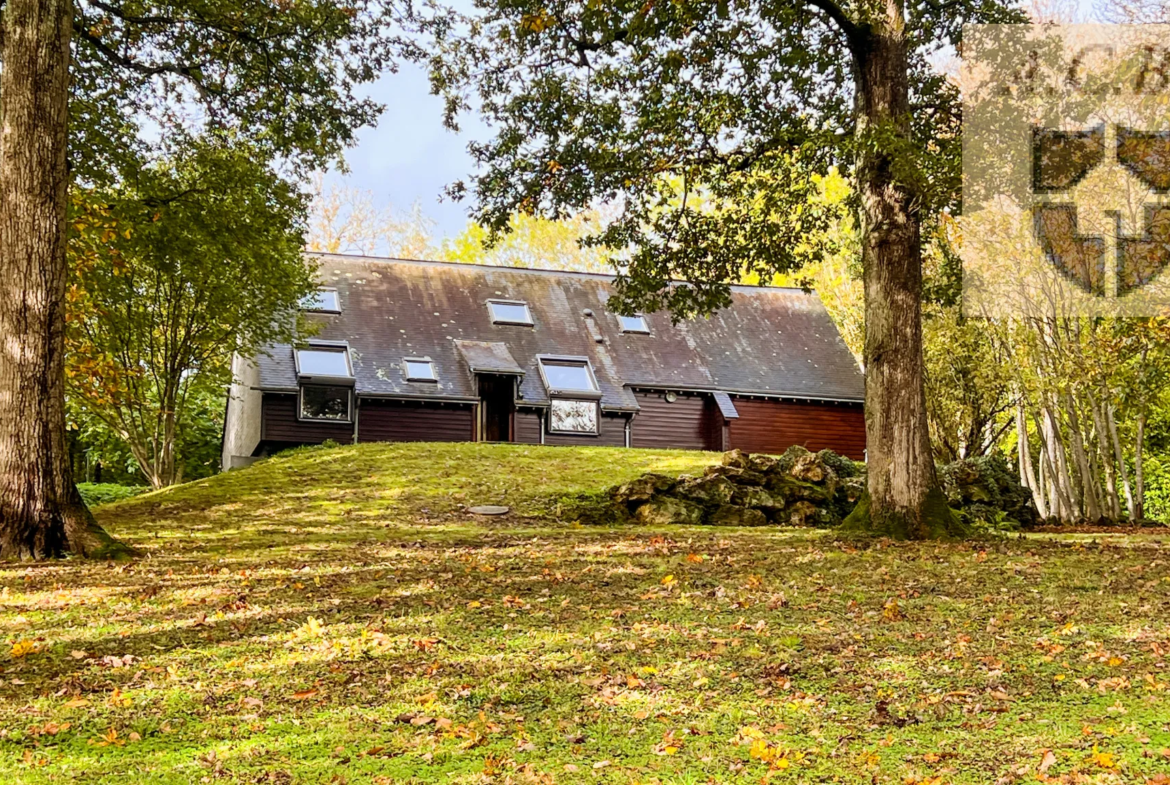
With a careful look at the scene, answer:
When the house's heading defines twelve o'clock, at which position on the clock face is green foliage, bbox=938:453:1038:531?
The green foliage is roughly at 11 o'clock from the house.

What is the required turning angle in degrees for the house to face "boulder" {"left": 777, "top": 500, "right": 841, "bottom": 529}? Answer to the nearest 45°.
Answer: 0° — it already faces it

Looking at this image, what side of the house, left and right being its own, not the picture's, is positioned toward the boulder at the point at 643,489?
front

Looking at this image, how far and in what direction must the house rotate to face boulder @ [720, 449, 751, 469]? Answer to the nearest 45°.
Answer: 0° — it already faces it

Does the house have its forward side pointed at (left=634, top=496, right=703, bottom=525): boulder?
yes

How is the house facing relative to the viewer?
toward the camera

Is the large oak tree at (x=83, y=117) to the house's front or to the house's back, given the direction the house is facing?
to the front

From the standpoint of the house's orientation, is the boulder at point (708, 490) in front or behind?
in front

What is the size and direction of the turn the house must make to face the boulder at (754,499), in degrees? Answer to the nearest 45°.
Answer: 0° — it already faces it
